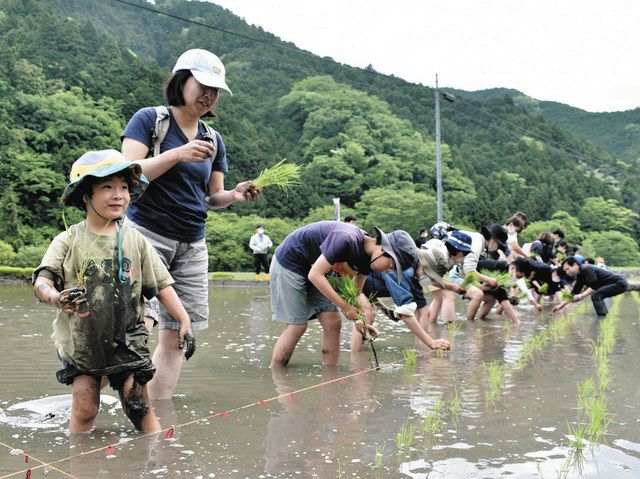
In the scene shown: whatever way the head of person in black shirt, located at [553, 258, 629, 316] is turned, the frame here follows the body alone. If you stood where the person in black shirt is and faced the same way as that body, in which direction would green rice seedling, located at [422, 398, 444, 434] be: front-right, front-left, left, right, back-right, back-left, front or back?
left

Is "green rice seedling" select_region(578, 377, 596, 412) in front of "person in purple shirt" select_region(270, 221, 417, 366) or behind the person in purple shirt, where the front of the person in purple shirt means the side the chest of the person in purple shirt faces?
in front

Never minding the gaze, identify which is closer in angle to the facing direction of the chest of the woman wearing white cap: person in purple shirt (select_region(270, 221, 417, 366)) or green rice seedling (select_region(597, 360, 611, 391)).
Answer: the green rice seedling

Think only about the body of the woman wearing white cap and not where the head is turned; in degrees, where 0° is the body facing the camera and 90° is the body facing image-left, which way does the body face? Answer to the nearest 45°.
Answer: approximately 315°

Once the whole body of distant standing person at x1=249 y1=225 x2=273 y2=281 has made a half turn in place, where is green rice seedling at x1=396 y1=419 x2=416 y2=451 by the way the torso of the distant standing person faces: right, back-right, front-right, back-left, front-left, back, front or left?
back

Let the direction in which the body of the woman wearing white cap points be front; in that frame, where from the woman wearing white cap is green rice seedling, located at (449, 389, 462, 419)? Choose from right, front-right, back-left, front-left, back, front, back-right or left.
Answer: front-left

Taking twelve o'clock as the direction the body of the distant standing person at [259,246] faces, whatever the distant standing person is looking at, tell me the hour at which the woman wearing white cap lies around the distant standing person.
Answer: The woman wearing white cap is roughly at 12 o'clock from the distant standing person.

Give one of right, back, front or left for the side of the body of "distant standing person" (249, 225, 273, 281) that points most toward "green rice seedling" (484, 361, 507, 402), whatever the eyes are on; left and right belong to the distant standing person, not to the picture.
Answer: front

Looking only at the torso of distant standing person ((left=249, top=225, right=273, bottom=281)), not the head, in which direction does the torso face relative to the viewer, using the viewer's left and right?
facing the viewer

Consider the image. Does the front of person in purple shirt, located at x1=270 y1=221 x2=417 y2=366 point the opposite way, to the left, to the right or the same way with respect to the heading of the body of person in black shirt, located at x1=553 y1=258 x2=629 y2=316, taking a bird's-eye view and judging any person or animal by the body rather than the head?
the opposite way

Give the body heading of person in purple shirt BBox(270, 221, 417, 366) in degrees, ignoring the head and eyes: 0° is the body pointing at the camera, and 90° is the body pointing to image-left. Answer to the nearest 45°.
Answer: approximately 270°

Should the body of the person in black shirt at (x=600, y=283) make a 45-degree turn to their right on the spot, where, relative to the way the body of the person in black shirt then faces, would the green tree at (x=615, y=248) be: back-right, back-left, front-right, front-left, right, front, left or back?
front-right

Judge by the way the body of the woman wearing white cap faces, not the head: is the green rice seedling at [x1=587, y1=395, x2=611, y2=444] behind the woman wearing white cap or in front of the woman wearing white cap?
in front

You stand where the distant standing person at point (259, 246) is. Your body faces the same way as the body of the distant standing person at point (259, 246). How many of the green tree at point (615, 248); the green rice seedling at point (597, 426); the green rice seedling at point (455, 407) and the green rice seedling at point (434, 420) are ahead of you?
3

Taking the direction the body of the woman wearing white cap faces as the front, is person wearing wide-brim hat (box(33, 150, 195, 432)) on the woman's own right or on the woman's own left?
on the woman's own right

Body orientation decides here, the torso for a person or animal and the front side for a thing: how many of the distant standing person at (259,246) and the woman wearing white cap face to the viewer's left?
0

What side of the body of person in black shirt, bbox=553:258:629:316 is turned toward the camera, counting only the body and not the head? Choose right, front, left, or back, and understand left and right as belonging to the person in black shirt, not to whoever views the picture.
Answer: left
